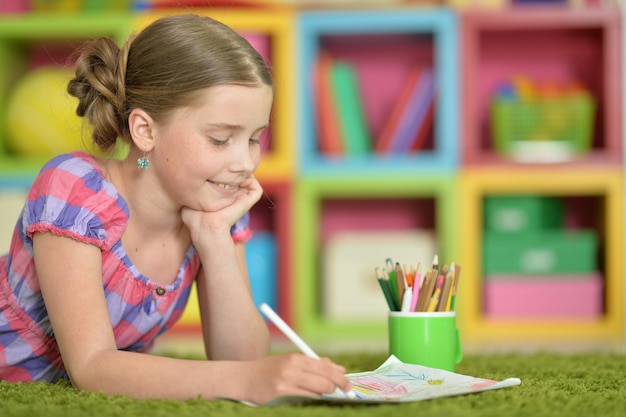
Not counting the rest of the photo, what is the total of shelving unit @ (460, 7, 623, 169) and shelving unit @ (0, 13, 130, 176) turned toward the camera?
2

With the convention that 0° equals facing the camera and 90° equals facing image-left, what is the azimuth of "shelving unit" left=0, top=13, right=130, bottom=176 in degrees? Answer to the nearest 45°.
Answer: approximately 0°

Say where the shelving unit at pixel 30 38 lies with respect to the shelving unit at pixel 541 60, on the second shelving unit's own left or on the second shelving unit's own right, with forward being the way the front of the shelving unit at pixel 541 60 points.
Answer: on the second shelving unit's own right

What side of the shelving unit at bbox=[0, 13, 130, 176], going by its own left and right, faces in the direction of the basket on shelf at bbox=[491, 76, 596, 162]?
left

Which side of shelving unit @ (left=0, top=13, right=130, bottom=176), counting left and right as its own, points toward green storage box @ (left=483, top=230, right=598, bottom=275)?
left
